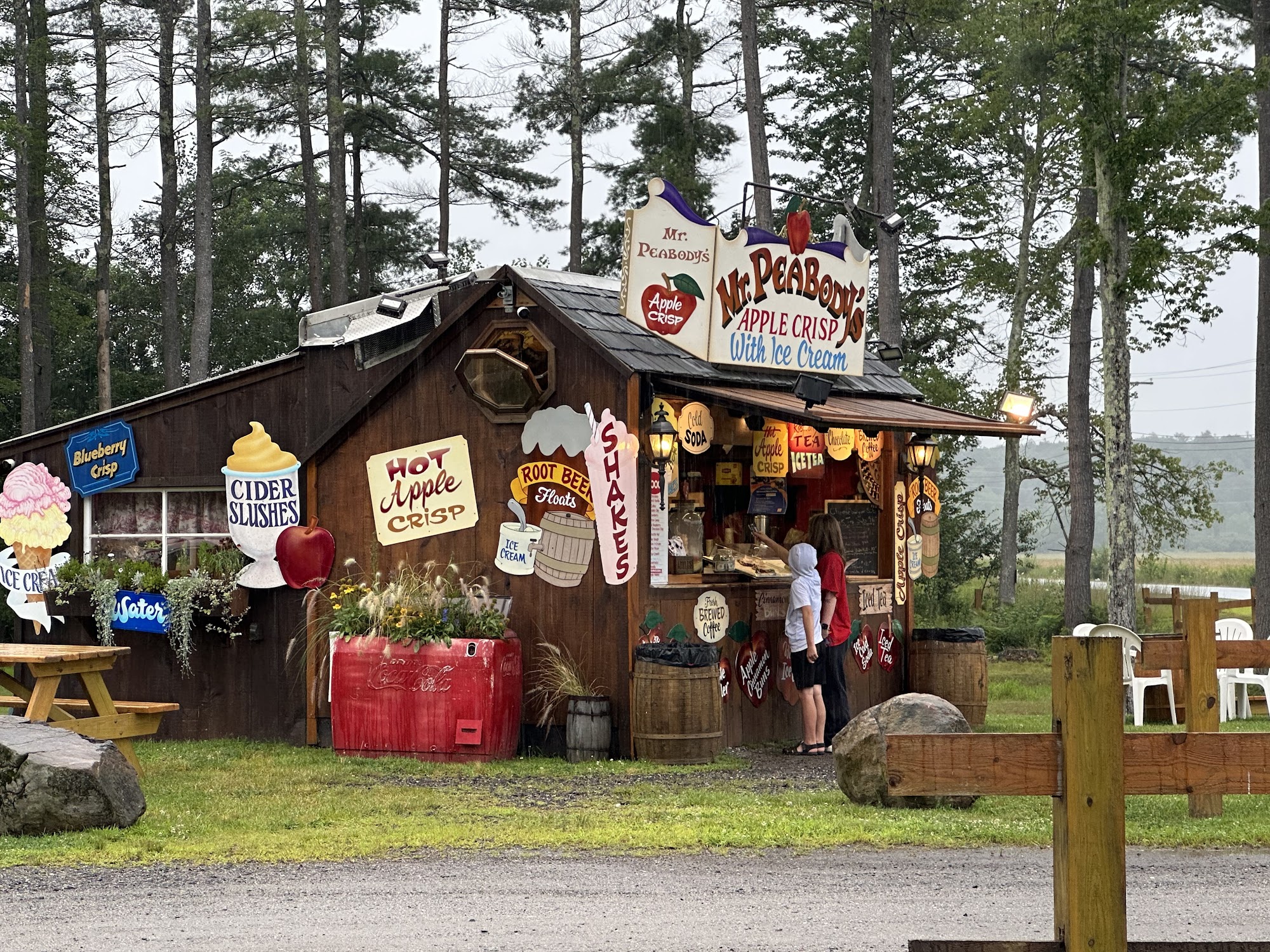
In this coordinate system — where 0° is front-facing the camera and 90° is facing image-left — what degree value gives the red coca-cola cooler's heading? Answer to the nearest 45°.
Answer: approximately 0°

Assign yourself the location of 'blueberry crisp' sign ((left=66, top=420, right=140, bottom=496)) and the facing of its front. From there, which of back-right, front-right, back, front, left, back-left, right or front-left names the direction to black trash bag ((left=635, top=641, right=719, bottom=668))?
front-left

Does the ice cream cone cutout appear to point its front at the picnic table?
yes

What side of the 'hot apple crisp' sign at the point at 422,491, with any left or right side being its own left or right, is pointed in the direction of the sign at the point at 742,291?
left

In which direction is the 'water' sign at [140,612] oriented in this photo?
toward the camera

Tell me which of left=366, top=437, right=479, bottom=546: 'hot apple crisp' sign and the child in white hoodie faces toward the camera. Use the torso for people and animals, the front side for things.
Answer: the 'hot apple crisp' sign

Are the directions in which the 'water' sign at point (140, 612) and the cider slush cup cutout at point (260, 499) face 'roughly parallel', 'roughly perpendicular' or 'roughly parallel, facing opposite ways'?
roughly parallel

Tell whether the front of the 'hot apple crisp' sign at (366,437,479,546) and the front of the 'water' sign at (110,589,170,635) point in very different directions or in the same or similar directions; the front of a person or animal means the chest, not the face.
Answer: same or similar directions

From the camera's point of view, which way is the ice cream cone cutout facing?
toward the camera

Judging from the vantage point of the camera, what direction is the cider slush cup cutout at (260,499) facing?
facing the viewer

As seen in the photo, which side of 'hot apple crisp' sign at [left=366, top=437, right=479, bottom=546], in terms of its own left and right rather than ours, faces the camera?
front

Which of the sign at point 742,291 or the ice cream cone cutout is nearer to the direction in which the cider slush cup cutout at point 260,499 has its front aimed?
the sign

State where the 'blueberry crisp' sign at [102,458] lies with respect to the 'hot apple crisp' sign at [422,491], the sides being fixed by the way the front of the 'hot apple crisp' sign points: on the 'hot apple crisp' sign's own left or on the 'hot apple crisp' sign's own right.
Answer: on the 'hot apple crisp' sign's own right
